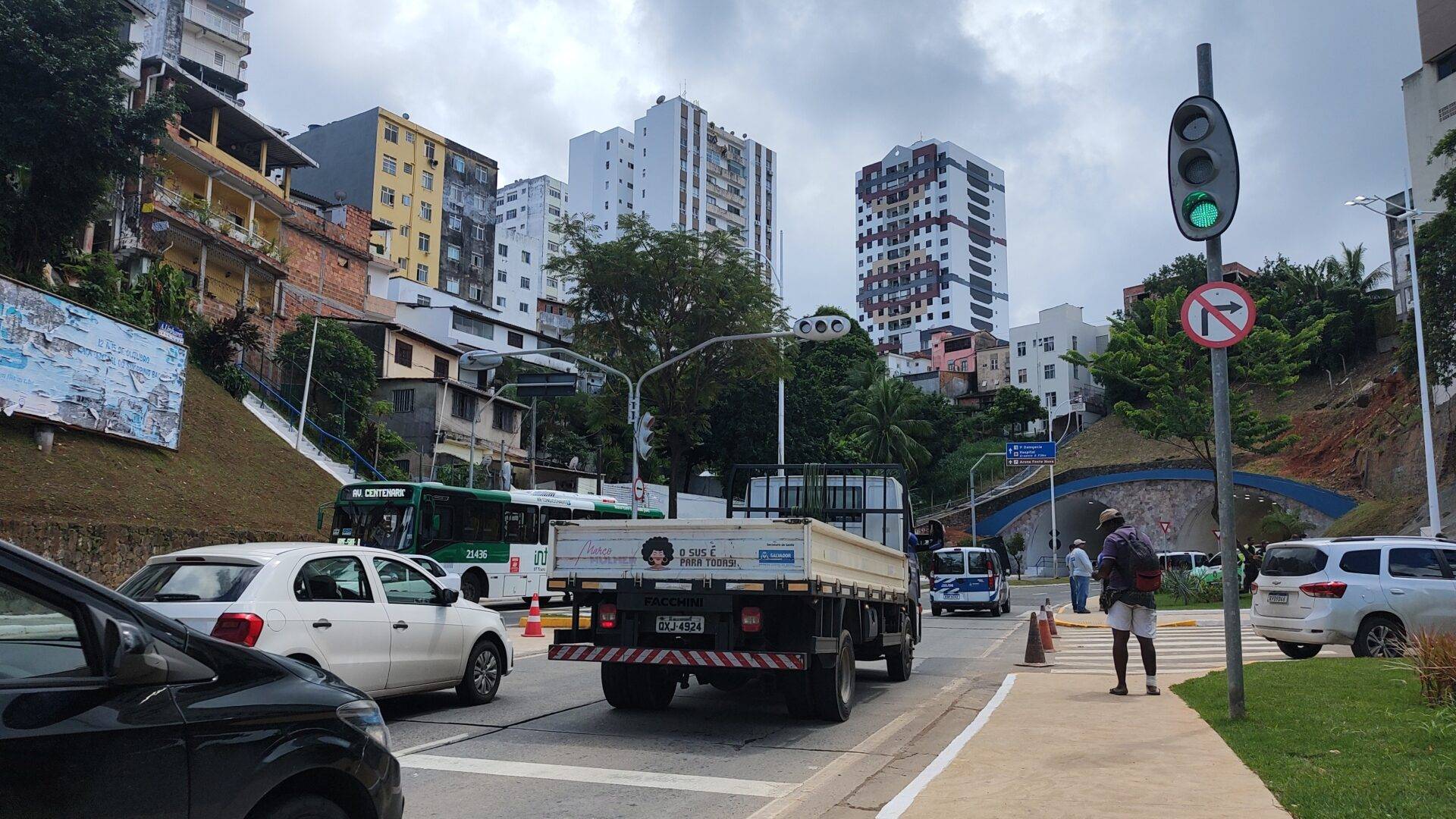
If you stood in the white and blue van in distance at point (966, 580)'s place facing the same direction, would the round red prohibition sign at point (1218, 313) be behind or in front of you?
behind

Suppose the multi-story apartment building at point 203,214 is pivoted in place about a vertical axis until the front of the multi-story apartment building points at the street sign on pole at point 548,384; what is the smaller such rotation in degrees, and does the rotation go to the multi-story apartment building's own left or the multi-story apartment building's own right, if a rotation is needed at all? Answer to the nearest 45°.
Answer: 0° — it already faces it

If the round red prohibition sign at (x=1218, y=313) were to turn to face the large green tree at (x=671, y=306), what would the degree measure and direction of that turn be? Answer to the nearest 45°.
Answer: approximately 135° to its right

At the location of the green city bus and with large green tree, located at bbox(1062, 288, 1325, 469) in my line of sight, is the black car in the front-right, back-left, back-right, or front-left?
back-right

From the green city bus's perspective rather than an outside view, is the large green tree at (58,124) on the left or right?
on its right

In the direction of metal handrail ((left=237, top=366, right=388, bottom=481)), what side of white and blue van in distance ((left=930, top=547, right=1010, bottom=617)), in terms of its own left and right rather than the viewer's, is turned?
left

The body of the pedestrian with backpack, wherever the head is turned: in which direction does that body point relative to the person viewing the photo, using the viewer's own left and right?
facing away from the viewer and to the left of the viewer

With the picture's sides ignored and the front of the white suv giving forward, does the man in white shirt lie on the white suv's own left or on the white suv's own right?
on the white suv's own left

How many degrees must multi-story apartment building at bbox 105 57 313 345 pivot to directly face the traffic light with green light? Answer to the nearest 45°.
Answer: approximately 45° to its right

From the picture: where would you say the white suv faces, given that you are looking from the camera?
facing away from the viewer and to the right of the viewer

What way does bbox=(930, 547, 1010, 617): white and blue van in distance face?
away from the camera

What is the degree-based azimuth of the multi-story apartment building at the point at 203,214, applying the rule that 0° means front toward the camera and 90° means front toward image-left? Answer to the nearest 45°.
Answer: approximately 315°

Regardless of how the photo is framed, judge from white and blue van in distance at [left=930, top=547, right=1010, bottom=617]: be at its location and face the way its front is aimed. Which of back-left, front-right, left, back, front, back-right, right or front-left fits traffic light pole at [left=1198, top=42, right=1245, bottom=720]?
back
